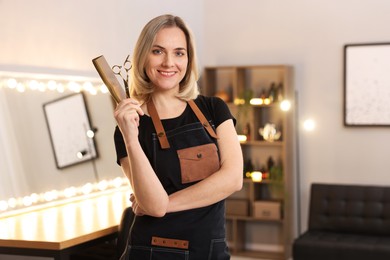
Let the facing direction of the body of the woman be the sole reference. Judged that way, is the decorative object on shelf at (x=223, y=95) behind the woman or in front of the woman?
behind

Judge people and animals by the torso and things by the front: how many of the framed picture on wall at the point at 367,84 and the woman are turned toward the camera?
2

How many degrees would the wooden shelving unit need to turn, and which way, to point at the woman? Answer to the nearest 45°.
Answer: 0° — it already faces them

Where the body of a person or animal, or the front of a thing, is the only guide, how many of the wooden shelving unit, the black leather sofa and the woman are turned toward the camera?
3

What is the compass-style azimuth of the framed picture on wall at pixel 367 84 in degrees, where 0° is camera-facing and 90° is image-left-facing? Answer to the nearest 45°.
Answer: approximately 0°
